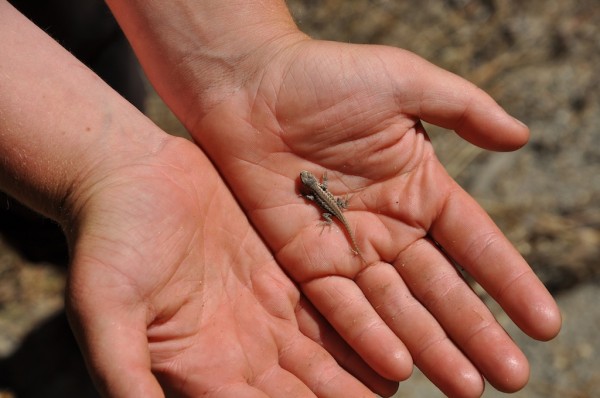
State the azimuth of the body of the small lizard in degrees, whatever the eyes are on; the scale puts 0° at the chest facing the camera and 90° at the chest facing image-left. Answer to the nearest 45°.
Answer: approximately 135°

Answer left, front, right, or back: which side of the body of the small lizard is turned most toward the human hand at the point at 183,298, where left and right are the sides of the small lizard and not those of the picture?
left
